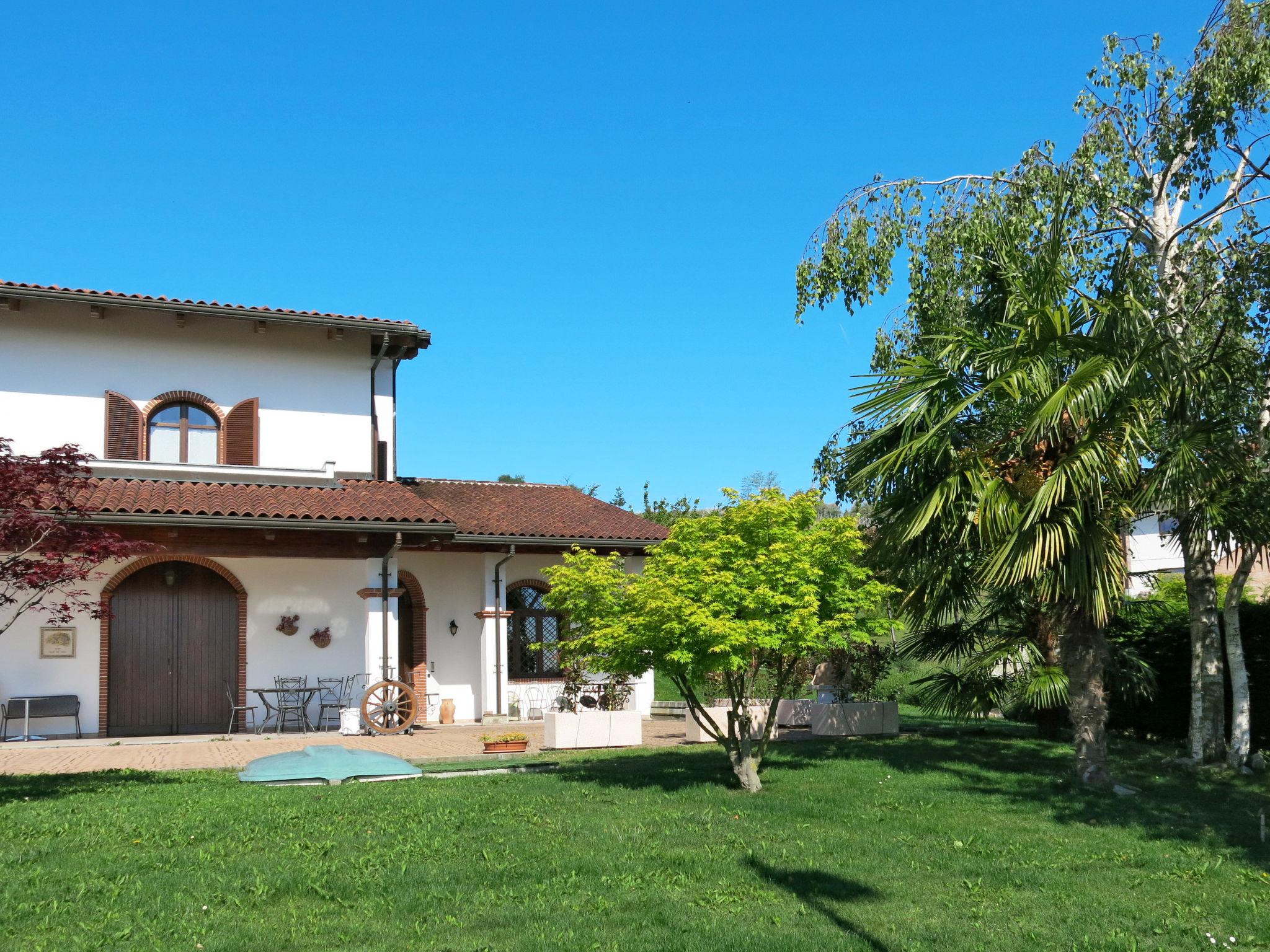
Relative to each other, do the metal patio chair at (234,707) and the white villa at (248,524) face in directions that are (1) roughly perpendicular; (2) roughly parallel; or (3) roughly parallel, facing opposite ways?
roughly perpendicular

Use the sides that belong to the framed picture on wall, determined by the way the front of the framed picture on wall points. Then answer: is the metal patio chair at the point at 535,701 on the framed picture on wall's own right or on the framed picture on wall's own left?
on the framed picture on wall's own left

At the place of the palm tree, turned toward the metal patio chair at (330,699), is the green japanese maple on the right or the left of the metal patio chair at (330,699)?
left

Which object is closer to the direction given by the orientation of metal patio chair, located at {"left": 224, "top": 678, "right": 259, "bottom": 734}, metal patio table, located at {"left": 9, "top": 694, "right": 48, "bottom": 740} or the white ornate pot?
the white ornate pot

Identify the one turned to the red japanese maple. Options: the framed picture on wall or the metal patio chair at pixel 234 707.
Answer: the framed picture on wall

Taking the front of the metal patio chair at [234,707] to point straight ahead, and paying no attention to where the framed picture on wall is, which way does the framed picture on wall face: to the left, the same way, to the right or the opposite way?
to the right

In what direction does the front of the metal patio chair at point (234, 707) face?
to the viewer's right

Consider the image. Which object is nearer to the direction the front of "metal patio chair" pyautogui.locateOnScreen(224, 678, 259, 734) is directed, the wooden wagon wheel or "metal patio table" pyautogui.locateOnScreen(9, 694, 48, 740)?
the wooden wagon wheel

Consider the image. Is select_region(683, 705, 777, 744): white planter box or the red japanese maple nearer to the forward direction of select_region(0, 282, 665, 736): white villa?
the red japanese maple

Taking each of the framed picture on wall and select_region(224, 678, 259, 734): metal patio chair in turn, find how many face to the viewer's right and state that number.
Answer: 1

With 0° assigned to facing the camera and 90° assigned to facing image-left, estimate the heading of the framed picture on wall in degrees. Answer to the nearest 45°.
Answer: approximately 0°
